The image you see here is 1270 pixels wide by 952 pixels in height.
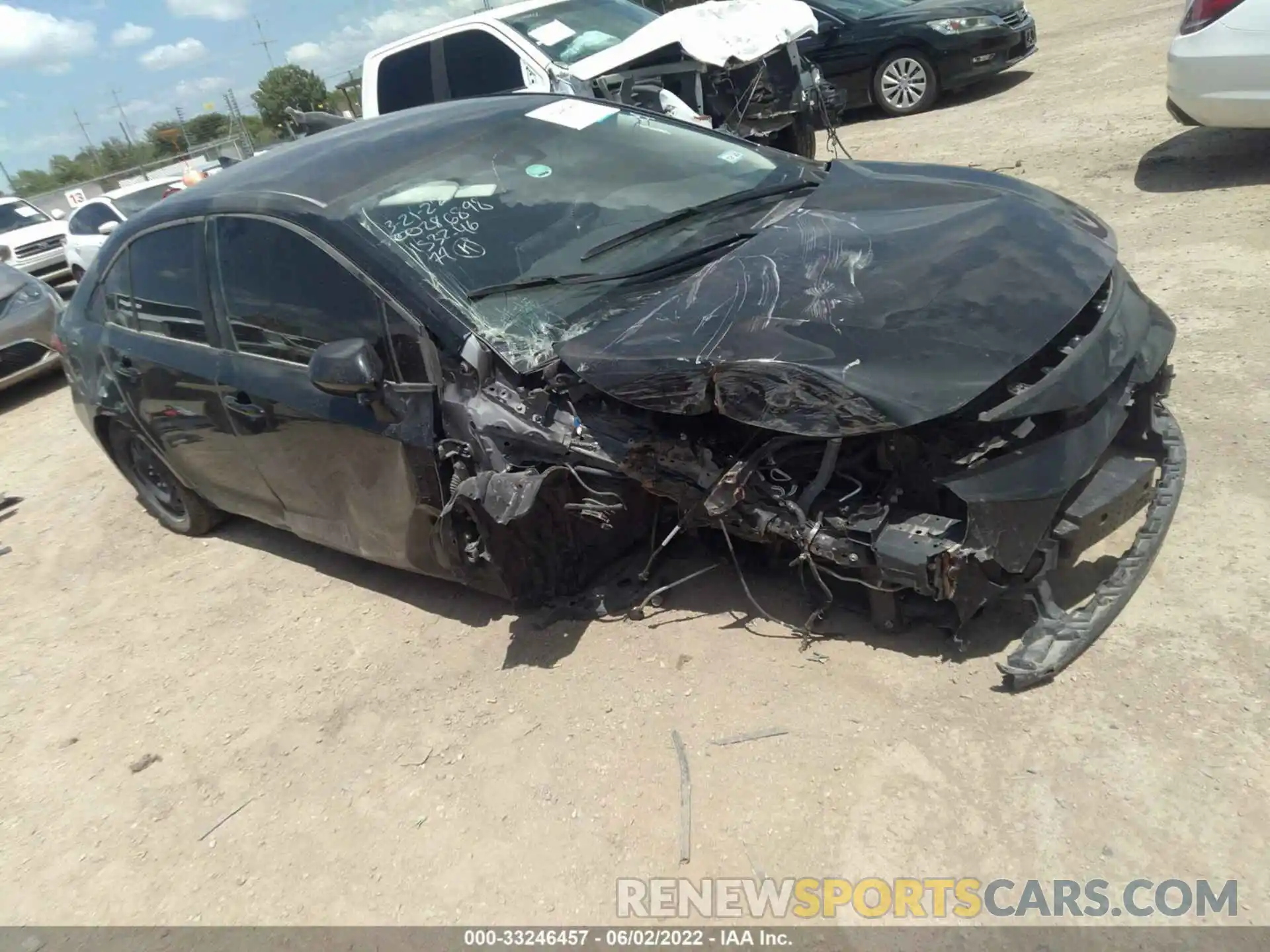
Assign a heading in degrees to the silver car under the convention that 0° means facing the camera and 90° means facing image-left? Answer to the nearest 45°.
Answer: approximately 315°

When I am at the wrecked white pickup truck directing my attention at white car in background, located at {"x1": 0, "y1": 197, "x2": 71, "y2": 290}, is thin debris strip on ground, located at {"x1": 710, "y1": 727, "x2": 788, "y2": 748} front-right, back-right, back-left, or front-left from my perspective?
back-left

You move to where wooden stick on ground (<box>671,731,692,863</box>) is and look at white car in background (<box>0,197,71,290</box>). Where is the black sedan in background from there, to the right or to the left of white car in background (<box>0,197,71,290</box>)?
right

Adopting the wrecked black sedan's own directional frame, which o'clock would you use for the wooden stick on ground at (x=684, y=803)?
The wooden stick on ground is roughly at 2 o'clock from the wrecked black sedan.

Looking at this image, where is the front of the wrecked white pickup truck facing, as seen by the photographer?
facing the viewer and to the right of the viewer

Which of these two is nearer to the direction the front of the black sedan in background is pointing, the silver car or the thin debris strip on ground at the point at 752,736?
the thin debris strip on ground

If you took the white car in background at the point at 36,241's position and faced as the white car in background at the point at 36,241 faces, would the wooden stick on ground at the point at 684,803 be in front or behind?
in front

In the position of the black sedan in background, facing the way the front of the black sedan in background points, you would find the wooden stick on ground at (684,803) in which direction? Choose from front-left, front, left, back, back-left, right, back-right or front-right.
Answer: front-right

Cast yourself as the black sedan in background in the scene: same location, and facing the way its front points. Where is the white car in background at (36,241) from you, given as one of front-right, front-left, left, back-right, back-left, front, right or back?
back-right

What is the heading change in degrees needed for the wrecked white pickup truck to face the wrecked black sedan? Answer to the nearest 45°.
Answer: approximately 45° to its right

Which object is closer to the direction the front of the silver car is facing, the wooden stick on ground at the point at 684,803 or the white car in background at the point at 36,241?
the wooden stick on ground
